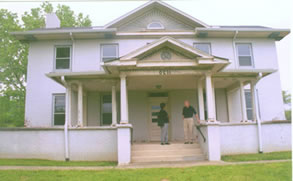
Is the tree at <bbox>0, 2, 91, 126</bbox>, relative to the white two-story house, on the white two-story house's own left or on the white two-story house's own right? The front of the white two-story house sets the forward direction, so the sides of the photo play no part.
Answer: on the white two-story house's own right

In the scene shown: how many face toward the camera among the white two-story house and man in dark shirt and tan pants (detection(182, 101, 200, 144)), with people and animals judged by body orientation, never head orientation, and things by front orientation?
2

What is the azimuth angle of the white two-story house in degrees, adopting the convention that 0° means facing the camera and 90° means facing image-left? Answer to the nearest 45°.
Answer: approximately 0°

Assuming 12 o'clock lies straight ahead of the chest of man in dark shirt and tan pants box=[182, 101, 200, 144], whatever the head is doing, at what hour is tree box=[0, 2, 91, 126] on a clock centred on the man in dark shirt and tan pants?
The tree is roughly at 4 o'clock from the man in dark shirt and tan pants.
